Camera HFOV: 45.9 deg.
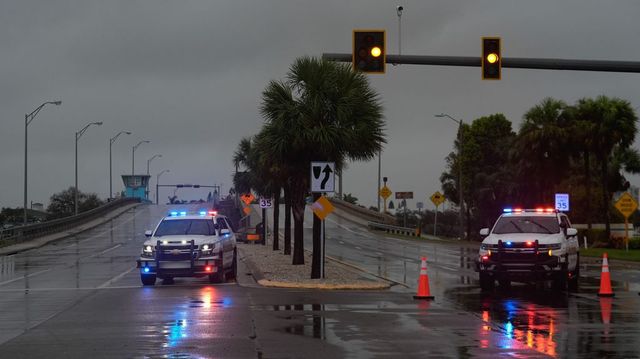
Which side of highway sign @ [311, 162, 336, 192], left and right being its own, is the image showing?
front

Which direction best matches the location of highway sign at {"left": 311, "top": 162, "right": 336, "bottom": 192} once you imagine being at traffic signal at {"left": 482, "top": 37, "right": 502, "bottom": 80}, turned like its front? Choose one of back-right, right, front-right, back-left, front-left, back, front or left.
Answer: right

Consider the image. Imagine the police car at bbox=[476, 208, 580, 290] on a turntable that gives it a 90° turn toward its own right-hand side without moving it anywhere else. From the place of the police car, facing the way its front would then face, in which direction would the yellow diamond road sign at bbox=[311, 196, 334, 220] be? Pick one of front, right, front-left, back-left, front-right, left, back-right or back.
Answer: front

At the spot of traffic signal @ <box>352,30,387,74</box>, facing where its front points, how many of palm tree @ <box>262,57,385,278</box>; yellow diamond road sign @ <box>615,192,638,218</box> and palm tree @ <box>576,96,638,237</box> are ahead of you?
0

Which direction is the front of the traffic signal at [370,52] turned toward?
toward the camera

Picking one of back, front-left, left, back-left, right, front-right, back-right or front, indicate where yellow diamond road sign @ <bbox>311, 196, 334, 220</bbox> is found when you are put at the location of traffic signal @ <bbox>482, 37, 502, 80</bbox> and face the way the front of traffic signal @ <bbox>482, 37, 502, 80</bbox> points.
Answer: right

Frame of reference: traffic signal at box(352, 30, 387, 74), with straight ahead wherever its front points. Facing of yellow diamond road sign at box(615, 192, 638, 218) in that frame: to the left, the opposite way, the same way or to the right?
the same way

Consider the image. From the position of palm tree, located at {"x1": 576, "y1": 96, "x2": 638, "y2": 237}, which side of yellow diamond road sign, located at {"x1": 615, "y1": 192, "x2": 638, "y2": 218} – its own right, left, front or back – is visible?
back

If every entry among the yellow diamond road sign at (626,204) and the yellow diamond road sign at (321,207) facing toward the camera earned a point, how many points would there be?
2

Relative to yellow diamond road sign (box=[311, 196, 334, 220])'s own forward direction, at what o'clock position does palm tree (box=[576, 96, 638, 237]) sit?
The palm tree is roughly at 7 o'clock from the yellow diamond road sign.

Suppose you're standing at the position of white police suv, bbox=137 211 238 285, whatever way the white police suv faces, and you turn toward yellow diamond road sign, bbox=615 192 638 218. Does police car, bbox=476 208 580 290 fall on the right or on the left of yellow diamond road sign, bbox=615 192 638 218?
right

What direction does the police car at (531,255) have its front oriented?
toward the camera

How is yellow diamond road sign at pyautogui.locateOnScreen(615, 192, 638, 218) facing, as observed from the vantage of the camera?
facing the viewer
